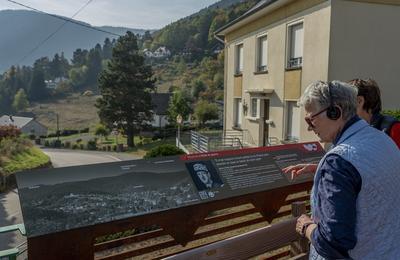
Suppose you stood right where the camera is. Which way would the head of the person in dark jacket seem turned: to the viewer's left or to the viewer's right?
to the viewer's left

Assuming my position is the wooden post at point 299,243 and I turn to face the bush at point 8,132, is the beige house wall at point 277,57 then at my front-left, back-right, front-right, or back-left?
front-right

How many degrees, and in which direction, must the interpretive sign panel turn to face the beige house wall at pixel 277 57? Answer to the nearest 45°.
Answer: approximately 135° to its left

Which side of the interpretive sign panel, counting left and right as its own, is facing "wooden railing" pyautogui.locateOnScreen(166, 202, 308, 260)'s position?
front

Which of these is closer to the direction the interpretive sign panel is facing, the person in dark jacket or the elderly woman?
the elderly woman

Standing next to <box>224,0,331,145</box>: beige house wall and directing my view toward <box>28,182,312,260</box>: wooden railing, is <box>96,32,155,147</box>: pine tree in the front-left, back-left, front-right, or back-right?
back-right

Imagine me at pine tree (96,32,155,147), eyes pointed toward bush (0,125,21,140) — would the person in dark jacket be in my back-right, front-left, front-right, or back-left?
front-left

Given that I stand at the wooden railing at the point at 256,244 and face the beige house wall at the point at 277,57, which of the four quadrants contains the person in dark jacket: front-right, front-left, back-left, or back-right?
front-right

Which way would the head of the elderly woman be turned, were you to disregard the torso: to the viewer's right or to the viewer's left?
to the viewer's left

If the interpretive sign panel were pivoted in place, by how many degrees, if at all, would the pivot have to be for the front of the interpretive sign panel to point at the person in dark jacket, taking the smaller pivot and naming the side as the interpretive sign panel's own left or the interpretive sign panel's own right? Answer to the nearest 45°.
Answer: approximately 45° to the interpretive sign panel's own left

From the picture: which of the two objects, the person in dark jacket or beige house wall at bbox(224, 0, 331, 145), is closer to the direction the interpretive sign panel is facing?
the person in dark jacket

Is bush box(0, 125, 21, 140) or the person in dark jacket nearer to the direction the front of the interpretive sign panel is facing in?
the person in dark jacket

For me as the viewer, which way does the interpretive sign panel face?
facing the viewer and to the right of the viewer

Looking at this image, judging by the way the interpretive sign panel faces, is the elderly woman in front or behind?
in front

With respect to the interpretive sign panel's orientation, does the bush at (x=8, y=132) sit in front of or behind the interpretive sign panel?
behind
